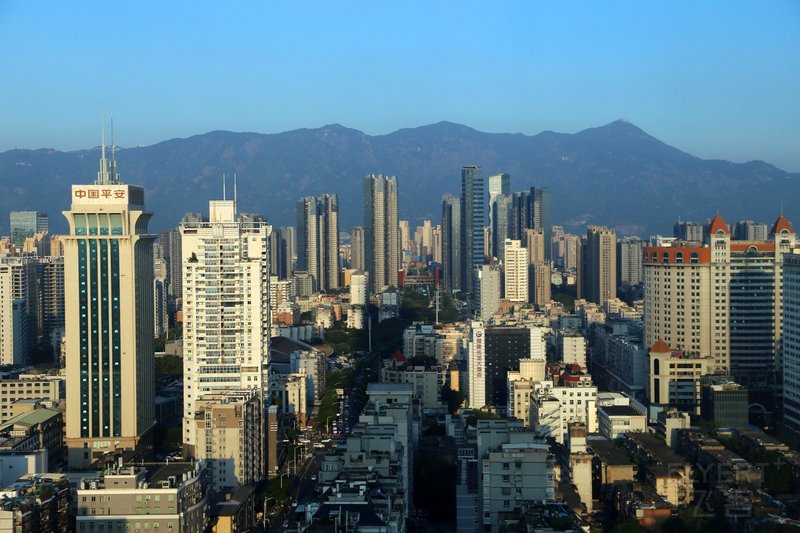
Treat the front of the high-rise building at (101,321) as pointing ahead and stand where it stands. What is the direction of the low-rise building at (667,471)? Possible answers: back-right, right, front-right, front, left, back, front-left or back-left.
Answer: front-left

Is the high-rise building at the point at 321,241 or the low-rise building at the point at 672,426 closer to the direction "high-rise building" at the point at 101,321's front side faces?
the low-rise building

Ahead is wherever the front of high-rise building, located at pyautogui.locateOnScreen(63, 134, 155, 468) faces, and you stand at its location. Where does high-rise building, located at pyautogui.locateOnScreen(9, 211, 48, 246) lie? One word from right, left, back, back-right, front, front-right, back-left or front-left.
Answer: back

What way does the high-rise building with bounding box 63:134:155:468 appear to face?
toward the camera

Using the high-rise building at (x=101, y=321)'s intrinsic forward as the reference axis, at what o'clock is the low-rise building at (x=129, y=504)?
The low-rise building is roughly at 12 o'clock from the high-rise building.

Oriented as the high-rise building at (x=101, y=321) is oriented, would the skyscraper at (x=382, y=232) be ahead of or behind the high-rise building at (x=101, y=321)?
behind

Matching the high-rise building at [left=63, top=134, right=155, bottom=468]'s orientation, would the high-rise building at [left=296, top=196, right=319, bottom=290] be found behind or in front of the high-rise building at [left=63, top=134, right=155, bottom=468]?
behind

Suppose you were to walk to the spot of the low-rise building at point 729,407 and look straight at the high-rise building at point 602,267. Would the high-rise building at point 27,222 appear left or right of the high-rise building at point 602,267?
left

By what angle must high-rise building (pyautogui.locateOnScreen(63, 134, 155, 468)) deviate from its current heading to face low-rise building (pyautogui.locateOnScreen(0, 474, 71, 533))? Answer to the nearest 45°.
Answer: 0° — it already faces it

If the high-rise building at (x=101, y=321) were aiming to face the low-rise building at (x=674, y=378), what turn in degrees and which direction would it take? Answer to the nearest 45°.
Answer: approximately 90° to its left

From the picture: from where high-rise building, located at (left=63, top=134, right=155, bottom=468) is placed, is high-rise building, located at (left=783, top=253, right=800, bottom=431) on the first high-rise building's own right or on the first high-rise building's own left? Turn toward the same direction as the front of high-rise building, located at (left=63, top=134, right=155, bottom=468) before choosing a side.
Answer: on the first high-rise building's own left

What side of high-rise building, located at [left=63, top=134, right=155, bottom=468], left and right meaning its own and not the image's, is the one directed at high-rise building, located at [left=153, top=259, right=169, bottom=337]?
back

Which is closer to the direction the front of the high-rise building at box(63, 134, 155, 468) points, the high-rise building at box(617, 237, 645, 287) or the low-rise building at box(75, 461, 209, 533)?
the low-rise building

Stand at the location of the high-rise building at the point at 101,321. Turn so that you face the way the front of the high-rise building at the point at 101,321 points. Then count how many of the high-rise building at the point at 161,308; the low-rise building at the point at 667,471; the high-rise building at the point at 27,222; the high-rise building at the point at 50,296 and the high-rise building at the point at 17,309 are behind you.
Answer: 4
